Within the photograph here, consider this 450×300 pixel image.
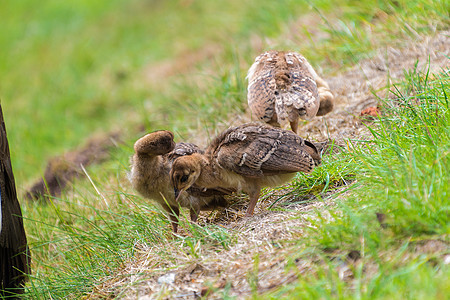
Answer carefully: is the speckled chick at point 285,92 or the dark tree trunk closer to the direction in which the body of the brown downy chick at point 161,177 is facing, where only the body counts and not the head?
the dark tree trunk

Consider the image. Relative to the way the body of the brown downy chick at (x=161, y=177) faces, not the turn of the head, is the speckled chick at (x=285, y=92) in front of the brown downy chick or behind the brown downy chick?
behind

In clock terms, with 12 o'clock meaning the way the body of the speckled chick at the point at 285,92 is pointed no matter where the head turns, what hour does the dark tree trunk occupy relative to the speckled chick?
The dark tree trunk is roughly at 8 o'clock from the speckled chick.

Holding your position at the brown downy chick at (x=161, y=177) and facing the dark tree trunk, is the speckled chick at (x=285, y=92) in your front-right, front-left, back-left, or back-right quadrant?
back-right

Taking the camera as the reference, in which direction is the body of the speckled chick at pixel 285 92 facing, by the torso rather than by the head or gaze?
away from the camera

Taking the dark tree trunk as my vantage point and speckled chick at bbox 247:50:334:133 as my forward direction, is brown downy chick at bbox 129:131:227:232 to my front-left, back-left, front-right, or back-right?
front-right

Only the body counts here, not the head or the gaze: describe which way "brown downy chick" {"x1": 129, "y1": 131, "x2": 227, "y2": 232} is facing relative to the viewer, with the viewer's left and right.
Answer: facing to the left of the viewer

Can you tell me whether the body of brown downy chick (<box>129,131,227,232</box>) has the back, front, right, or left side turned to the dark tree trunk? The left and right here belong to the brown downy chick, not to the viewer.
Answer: front

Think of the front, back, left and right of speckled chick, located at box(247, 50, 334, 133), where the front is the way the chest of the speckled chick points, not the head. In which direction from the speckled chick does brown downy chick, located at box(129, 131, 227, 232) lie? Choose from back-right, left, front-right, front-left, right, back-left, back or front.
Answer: back-left

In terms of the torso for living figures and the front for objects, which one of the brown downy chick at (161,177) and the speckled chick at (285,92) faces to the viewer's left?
the brown downy chick

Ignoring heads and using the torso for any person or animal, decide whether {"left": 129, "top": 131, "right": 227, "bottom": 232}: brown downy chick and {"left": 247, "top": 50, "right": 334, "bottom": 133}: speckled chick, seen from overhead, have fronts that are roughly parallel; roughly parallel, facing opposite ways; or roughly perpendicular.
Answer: roughly perpendicular
